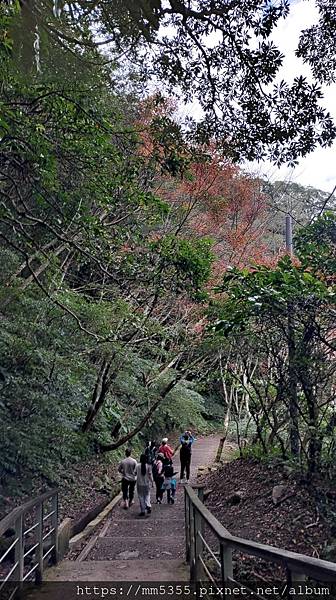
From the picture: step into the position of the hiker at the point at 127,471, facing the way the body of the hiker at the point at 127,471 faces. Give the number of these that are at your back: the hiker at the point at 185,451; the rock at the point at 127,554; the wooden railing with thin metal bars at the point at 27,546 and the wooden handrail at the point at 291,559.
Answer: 3

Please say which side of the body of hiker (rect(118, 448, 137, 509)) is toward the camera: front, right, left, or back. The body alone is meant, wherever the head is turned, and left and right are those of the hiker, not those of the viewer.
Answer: back

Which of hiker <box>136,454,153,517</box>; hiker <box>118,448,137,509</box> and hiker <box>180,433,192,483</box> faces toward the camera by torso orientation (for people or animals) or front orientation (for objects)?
hiker <box>180,433,192,483</box>

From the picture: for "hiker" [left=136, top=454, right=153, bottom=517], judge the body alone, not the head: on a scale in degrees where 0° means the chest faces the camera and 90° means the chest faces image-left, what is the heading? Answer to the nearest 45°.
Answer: approximately 180°

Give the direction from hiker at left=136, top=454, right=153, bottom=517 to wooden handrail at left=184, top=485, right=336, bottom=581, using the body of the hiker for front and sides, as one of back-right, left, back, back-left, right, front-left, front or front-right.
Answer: back

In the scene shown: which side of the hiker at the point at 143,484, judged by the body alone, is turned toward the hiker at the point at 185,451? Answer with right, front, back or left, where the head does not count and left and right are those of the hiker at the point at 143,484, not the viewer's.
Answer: front

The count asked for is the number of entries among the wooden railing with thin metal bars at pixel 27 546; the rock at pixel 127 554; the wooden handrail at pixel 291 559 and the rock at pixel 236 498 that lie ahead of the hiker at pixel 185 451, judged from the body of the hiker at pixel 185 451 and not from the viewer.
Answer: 4

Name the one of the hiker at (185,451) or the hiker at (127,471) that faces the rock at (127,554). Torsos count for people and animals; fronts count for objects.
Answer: the hiker at (185,451)

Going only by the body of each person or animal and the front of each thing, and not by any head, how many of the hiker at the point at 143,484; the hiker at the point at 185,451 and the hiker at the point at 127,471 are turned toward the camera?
1

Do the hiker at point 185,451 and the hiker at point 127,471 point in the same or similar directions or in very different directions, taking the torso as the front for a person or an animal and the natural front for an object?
very different directions

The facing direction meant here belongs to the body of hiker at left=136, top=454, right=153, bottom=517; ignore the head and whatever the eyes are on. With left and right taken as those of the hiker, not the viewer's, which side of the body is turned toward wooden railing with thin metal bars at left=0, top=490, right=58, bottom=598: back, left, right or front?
back

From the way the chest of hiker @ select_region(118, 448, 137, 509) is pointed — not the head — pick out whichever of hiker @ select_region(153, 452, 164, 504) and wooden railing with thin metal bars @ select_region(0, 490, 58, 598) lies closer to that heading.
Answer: the hiker
